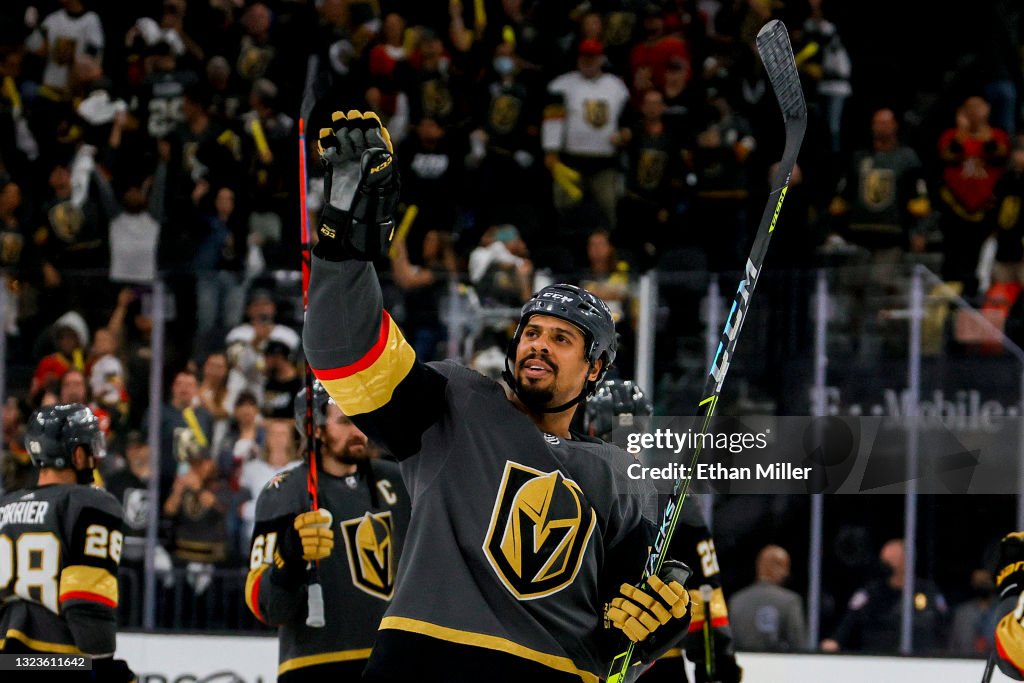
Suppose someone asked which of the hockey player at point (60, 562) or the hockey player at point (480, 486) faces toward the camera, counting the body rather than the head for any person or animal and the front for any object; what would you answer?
the hockey player at point (480, 486)

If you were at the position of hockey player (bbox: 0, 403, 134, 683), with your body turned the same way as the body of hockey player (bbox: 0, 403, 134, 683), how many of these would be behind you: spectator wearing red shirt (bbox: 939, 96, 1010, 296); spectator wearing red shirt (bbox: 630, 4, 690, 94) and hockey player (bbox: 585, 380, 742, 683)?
0

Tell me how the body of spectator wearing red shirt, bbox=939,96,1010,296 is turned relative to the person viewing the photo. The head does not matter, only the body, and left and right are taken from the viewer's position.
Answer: facing the viewer

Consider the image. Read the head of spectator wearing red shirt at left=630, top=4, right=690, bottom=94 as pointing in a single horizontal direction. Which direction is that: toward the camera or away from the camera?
toward the camera

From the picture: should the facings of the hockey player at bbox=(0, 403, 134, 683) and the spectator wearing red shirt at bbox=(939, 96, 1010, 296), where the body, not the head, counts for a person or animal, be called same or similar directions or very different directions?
very different directions

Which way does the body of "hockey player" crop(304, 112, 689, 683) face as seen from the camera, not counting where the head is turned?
toward the camera

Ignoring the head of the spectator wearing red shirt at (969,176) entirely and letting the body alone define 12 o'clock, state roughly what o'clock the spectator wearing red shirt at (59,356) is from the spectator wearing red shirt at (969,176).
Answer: the spectator wearing red shirt at (59,356) is roughly at 2 o'clock from the spectator wearing red shirt at (969,176).

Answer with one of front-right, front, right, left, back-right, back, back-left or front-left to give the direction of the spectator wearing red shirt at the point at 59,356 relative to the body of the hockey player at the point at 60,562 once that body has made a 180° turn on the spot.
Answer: back-right

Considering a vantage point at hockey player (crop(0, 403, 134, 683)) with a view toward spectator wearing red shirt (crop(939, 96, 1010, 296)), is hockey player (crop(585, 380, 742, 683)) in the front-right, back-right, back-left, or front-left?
front-right

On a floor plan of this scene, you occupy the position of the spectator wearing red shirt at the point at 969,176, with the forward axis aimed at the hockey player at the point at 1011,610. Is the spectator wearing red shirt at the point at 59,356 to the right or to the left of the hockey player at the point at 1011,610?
right

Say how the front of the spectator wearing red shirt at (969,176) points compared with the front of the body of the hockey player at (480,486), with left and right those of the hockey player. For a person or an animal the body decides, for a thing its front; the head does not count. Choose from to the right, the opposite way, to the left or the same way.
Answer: the same way

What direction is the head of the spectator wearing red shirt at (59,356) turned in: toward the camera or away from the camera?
toward the camera

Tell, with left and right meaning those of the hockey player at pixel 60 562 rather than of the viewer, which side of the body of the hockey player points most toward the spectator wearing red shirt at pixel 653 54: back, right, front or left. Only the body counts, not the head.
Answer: front

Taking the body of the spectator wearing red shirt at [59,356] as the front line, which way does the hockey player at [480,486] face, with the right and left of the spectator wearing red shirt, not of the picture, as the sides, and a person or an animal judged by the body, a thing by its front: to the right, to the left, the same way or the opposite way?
the same way

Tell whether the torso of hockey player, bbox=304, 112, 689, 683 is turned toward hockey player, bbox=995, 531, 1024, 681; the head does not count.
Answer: no

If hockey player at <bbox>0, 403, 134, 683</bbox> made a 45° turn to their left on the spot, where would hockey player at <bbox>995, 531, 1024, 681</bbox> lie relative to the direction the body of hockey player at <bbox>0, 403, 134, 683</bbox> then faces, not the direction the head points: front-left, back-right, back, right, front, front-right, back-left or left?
back-right

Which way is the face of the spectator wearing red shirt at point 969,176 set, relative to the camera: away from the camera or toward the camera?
toward the camera

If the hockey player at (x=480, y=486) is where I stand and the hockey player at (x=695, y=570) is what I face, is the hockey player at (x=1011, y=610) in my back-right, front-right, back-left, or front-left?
front-right

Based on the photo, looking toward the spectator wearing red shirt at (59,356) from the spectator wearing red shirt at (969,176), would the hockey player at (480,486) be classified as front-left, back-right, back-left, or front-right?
front-left

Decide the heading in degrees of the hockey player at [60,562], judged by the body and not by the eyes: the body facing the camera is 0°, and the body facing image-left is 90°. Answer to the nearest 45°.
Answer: approximately 225°
